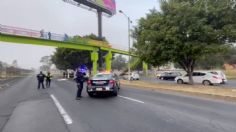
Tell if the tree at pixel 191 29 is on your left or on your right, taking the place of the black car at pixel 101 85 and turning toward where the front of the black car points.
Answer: on your right

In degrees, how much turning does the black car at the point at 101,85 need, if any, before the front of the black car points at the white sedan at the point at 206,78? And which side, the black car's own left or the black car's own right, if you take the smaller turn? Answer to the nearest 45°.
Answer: approximately 45° to the black car's own right

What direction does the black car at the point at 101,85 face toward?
away from the camera
